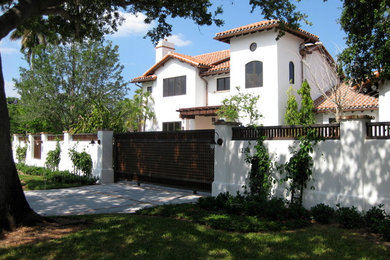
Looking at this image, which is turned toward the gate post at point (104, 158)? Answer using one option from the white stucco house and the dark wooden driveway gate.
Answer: the white stucco house

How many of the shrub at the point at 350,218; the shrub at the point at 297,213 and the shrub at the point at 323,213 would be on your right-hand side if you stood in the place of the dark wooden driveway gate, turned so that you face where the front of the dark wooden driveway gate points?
0

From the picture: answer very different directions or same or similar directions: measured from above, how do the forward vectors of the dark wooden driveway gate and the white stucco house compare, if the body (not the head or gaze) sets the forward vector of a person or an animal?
same or similar directions

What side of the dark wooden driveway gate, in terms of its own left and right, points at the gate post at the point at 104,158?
right

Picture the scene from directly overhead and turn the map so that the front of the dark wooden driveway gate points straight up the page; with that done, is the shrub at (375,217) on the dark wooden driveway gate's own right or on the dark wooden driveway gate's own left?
on the dark wooden driveway gate's own left

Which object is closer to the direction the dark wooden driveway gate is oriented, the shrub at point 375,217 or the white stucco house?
the shrub

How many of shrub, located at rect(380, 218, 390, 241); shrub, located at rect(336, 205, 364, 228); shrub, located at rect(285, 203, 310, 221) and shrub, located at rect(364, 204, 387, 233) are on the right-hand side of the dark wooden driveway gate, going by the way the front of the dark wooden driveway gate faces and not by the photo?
0

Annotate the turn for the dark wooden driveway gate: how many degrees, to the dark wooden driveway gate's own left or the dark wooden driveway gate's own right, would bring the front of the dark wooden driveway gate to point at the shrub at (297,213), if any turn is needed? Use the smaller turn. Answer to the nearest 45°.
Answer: approximately 90° to the dark wooden driveway gate's own left

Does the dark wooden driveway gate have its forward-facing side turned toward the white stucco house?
no

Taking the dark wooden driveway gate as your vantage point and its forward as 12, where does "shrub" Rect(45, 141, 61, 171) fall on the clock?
The shrub is roughly at 3 o'clock from the dark wooden driveway gate.

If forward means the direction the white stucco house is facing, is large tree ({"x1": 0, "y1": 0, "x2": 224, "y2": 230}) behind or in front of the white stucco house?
in front

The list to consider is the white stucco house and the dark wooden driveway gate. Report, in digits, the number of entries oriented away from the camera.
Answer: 0

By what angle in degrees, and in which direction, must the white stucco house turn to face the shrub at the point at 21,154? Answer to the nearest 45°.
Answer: approximately 45° to its right

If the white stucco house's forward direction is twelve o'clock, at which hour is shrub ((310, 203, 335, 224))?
The shrub is roughly at 10 o'clock from the white stucco house.

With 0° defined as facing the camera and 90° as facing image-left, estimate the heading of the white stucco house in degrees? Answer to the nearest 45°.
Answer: approximately 45°

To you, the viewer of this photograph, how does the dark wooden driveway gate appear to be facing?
facing the viewer and to the left of the viewer
